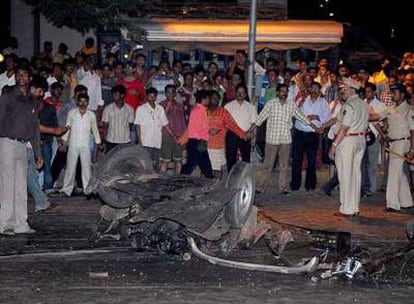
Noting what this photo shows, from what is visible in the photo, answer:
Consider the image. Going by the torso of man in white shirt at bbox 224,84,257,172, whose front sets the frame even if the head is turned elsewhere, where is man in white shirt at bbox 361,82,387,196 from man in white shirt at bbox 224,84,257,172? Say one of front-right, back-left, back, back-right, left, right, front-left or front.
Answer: left

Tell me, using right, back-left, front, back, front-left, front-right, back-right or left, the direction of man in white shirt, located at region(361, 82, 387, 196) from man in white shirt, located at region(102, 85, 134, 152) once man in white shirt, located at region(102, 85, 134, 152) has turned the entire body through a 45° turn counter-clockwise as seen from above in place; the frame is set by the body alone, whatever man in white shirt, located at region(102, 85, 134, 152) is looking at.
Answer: front-left

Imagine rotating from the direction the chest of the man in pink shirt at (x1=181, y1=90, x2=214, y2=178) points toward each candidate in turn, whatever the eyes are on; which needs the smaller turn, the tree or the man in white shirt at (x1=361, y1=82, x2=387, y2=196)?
the man in white shirt

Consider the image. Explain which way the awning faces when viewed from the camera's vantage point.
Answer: facing the viewer

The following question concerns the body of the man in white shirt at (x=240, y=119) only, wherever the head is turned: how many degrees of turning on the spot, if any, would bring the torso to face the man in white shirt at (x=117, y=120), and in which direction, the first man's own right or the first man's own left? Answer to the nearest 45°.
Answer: approximately 90° to the first man's own right

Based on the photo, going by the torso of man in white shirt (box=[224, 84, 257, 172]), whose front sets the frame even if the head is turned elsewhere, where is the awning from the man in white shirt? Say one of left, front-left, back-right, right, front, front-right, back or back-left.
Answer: back

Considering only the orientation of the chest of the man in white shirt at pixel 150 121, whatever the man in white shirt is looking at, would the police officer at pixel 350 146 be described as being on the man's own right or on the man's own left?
on the man's own left

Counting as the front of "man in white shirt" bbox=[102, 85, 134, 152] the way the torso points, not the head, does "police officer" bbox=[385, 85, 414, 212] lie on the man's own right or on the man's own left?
on the man's own left

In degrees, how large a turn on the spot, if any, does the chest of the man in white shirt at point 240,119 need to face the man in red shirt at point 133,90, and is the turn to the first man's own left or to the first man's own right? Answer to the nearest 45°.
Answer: approximately 90° to the first man's own right

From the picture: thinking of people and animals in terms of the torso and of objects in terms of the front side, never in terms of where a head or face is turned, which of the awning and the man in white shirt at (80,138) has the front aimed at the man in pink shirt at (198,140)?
the awning

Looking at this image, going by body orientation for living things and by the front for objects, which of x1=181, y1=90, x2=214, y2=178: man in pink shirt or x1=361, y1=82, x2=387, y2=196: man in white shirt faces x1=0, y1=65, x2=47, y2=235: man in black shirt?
the man in white shirt

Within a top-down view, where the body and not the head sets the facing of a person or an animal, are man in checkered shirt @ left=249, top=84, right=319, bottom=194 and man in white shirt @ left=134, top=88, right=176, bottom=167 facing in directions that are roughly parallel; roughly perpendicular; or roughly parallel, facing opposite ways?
roughly parallel

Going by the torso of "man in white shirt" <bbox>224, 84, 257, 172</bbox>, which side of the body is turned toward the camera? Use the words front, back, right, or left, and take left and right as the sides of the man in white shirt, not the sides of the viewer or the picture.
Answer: front

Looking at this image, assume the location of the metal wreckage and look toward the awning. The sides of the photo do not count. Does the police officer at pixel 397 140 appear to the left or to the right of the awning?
right
